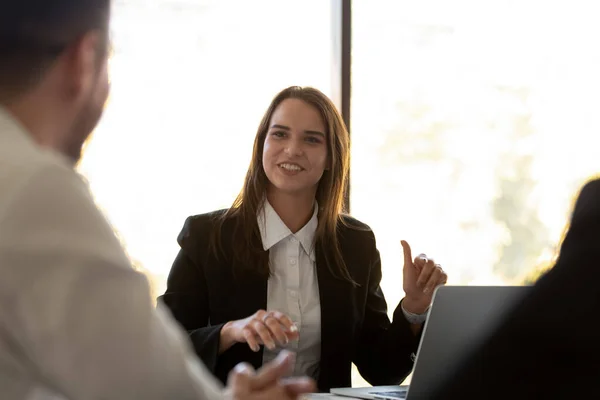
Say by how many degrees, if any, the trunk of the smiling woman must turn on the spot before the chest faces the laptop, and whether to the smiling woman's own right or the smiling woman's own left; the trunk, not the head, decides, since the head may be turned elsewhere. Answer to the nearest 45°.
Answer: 0° — they already face it

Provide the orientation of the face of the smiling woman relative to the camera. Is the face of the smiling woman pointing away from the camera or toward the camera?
toward the camera

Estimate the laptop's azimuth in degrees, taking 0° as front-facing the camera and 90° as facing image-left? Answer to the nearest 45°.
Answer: approximately 135°

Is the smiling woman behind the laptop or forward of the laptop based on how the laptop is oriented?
forward

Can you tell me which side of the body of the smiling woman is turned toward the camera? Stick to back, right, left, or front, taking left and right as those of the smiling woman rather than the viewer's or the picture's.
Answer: front
